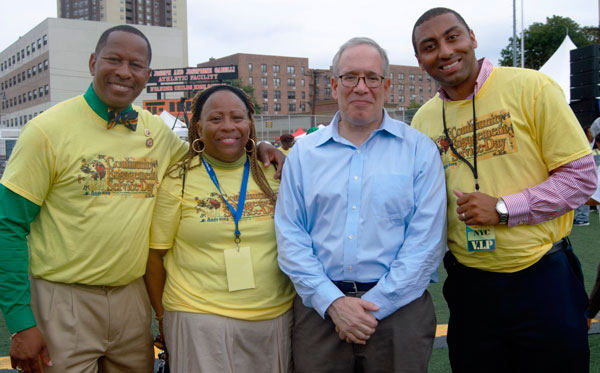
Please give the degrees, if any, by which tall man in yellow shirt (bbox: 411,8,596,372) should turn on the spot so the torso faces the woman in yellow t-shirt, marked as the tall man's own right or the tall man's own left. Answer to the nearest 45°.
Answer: approximately 45° to the tall man's own right

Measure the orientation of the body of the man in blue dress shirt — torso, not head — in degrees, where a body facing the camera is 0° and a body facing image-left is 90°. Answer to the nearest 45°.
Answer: approximately 0°

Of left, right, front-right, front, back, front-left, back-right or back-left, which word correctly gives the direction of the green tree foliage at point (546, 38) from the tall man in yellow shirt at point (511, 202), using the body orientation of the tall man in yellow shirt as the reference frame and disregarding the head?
back-right

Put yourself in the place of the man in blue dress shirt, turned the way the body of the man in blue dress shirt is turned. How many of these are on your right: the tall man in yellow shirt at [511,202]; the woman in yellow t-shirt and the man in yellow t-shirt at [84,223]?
2

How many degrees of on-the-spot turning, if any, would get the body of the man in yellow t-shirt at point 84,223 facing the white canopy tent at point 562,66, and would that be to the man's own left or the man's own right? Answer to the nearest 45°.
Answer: approximately 90° to the man's own left

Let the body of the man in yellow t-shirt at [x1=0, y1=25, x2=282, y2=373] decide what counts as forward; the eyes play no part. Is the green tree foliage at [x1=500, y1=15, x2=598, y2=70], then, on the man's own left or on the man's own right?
on the man's own left
